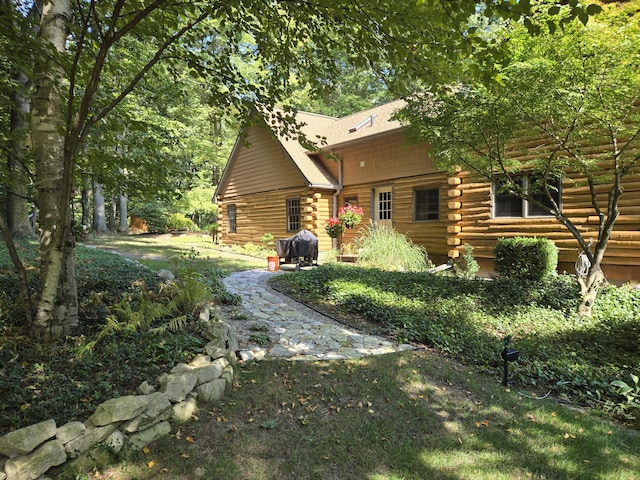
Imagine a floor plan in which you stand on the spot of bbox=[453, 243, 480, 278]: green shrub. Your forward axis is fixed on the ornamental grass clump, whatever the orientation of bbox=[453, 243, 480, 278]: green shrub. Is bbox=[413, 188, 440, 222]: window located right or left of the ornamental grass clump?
right

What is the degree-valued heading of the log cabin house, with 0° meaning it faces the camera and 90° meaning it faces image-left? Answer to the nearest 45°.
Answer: approximately 45°

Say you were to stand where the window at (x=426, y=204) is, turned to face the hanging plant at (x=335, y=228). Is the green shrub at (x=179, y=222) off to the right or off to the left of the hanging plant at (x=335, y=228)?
right

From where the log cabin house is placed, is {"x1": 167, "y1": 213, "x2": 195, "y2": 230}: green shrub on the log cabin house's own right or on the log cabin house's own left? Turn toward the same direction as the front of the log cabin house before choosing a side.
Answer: on the log cabin house's own right
